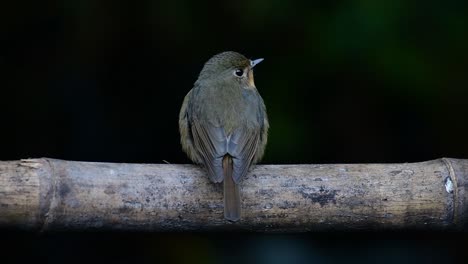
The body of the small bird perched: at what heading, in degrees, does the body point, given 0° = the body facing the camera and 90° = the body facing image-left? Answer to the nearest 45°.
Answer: approximately 180°
